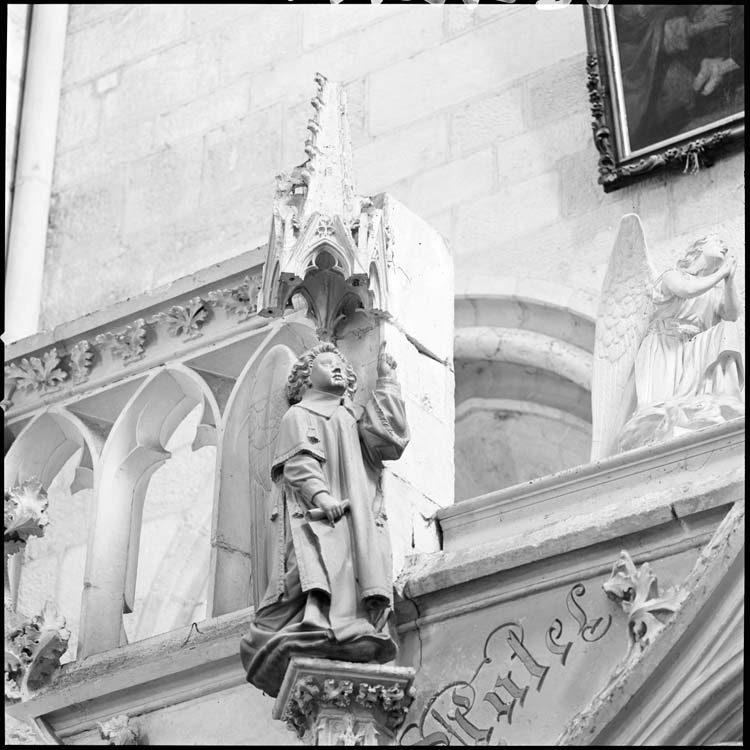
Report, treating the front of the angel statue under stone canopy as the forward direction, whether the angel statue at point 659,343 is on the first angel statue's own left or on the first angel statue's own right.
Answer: on the first angel statue's own left

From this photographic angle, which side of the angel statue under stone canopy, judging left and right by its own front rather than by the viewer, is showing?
front

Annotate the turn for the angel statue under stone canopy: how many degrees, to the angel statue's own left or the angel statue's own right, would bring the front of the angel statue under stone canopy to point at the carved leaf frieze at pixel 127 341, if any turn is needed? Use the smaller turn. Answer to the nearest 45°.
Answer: approximately 135° to the angel statue's own right

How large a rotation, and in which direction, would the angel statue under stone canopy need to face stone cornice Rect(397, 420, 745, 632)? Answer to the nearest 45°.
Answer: approximately 90° to its left
